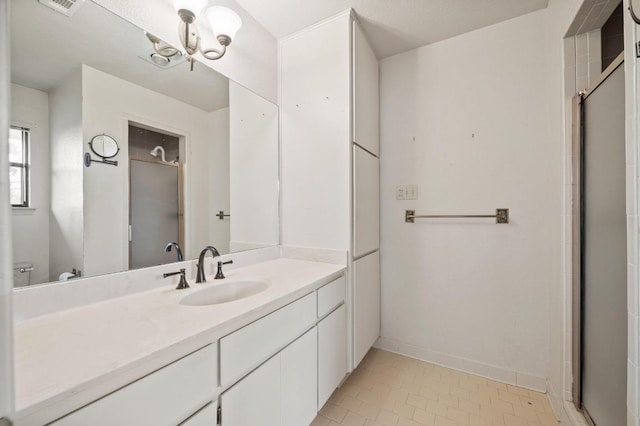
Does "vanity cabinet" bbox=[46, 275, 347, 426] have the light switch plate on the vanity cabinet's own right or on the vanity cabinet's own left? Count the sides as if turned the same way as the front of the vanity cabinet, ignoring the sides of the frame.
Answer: on the vanity cabinet's own left

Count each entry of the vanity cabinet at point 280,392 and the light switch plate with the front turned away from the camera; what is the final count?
0

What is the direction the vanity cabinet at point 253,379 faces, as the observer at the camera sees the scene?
facing the viewer and to the right of the viewer

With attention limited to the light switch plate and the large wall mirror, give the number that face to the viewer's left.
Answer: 0

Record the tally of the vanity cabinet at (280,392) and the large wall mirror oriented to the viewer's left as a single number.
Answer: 0

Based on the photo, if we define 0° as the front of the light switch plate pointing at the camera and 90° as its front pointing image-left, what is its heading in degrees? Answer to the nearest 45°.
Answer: approximately 0°

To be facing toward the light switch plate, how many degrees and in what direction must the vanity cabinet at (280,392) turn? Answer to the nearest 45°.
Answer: approximately 90° to its left

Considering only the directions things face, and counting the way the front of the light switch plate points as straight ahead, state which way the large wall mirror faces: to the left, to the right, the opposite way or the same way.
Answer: to the left
